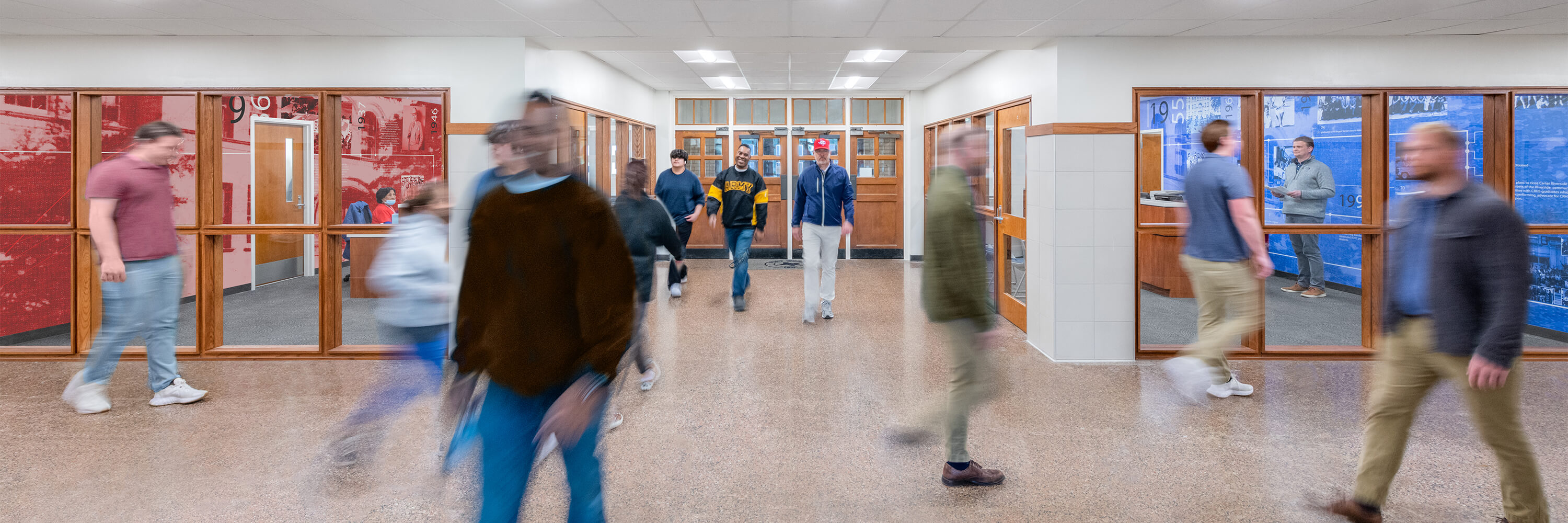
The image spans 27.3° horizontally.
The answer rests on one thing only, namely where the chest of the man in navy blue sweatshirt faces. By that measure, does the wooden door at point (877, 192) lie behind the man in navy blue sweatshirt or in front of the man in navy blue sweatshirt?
behind

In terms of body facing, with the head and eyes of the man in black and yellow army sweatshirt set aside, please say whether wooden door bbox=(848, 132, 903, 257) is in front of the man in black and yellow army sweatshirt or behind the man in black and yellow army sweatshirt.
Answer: behind

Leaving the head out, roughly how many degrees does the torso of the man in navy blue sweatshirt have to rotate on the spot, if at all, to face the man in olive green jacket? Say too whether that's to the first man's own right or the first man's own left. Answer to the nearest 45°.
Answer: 0° — they already face them

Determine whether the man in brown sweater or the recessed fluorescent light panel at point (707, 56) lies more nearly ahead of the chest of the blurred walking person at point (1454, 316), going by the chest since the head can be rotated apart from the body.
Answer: the man in brown sweater

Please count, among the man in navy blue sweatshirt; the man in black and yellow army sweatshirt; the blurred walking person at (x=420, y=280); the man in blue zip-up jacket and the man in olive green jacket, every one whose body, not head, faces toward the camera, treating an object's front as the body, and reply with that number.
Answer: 3
